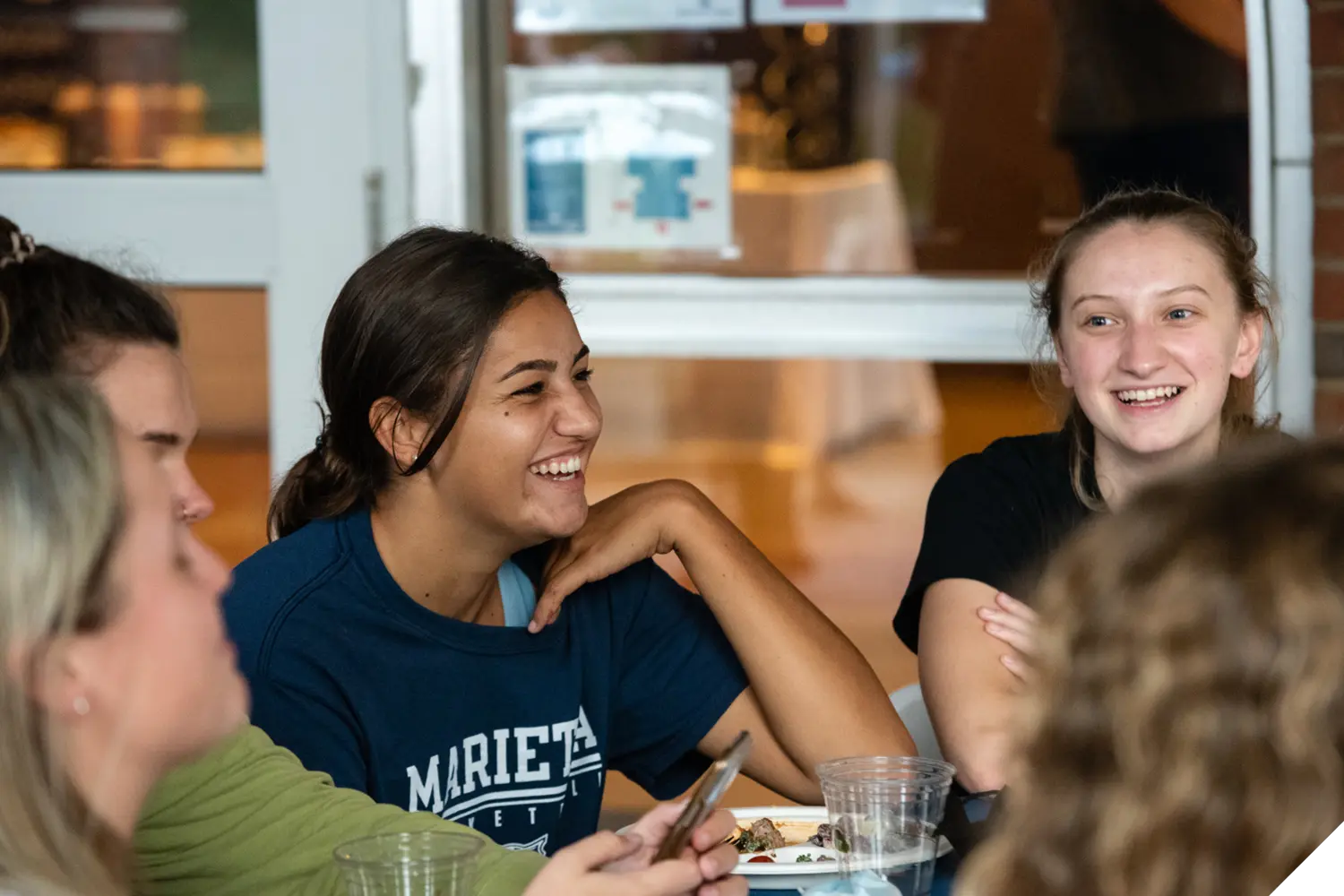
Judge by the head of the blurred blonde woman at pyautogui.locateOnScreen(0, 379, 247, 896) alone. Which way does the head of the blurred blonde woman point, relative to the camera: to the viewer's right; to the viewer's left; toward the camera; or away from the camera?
to the viewer's right

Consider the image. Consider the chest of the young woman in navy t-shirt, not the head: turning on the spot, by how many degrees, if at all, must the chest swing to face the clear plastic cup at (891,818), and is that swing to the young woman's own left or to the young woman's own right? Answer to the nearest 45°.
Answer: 0° — they already face it

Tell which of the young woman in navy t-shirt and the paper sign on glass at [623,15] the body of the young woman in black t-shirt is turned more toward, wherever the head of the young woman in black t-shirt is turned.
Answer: the young woman in navy t-shirt

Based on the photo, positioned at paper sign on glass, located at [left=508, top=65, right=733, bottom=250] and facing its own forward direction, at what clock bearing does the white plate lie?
The white plate is roughly at 12 o'clock from the paper sign on glass.

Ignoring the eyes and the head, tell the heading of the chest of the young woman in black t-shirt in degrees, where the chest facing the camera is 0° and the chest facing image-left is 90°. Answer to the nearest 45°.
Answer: approximately 0°

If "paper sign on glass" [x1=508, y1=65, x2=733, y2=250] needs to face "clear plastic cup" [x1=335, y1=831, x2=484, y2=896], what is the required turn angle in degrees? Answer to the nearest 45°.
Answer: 0° — it already faces it

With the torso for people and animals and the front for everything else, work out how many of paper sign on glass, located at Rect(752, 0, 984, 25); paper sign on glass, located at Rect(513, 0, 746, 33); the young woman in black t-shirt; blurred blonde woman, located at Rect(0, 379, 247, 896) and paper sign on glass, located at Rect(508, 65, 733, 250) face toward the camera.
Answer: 4

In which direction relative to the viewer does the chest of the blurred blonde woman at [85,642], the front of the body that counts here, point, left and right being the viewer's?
facing to the right of the viewer
